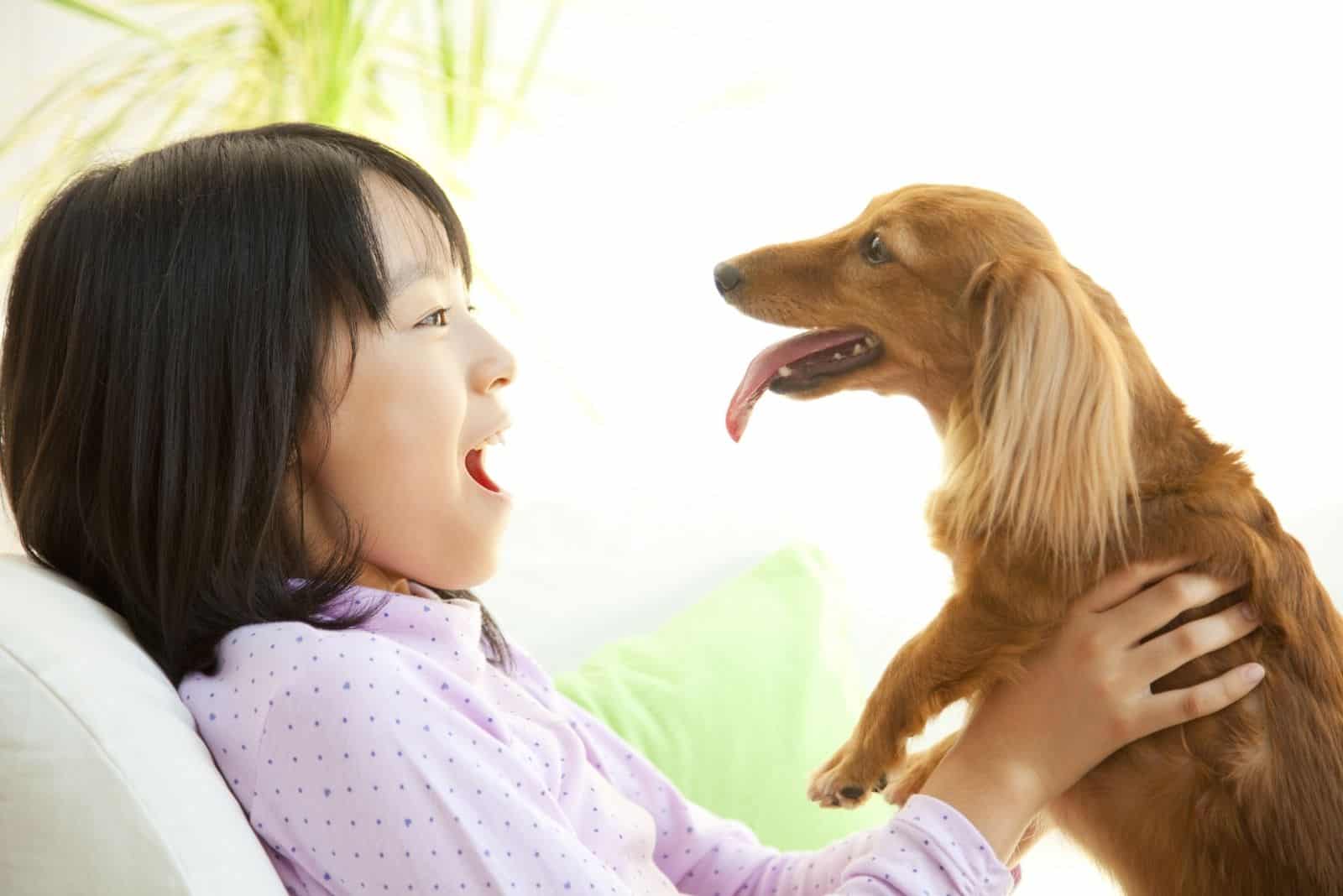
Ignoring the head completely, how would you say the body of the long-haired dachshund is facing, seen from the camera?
to the viewer's left

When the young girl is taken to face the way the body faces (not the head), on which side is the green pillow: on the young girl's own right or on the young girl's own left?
on the young girl's own left

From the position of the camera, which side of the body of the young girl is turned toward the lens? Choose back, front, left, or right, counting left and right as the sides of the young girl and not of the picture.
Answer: right

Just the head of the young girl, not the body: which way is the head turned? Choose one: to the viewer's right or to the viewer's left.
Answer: to the viewer's right
